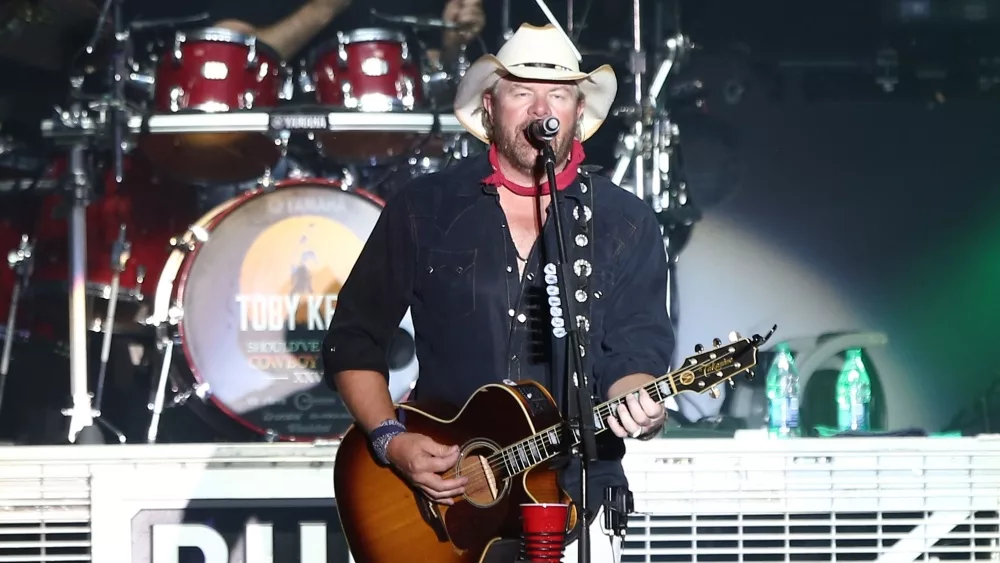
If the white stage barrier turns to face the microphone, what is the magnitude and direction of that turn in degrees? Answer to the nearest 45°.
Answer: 0° — it already faces it

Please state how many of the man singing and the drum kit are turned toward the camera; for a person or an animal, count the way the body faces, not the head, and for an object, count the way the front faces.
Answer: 2

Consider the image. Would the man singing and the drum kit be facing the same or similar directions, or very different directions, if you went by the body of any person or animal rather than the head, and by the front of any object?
same or similar directions

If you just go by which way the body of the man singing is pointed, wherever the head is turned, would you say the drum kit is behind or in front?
behind

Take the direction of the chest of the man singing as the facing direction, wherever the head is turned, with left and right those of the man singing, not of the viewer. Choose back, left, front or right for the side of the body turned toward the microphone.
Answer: front

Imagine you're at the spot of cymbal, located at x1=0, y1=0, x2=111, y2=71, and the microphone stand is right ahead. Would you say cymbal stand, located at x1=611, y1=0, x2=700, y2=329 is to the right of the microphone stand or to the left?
left

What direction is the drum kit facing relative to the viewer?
toward the camera

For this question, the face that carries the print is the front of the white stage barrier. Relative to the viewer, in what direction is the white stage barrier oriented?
toward the camera

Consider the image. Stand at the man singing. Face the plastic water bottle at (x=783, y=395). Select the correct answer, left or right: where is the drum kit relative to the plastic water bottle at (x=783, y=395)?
left

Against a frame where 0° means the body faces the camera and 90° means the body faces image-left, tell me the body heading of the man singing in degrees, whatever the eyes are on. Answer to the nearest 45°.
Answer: approximately 0°

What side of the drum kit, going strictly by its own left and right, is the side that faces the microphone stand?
front

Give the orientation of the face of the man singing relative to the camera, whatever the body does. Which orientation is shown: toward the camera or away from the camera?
toward the camera
